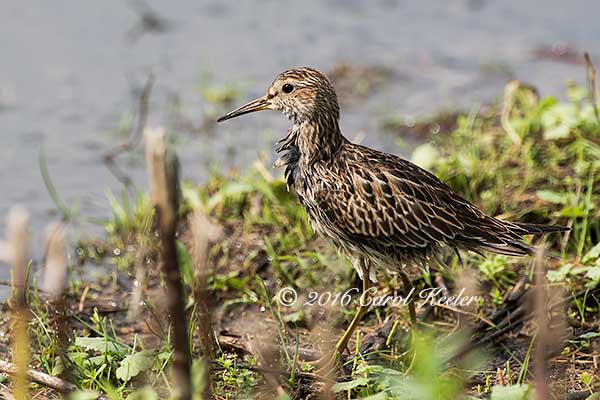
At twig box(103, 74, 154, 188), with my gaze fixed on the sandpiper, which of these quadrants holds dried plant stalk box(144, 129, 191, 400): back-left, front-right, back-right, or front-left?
front-right

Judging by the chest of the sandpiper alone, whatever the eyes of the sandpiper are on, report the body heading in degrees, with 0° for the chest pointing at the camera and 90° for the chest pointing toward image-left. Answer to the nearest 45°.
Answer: approximately 90°

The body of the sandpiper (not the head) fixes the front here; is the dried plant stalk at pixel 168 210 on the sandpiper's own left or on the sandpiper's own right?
on the sandpiper's own left

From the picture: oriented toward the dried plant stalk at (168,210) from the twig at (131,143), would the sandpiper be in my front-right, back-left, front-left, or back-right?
front-left

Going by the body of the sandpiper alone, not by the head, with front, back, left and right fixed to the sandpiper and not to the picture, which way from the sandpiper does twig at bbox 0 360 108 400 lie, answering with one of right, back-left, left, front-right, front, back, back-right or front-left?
front-left

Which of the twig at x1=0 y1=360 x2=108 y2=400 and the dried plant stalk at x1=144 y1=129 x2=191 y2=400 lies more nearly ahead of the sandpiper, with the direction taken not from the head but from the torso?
the twig

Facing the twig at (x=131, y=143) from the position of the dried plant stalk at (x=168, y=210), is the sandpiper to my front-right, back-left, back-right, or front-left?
front-right

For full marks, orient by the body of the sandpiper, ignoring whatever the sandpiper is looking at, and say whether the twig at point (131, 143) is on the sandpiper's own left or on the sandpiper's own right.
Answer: on the sandpiper's own right

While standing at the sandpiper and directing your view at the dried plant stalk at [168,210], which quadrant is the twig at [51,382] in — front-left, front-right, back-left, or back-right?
front-right
